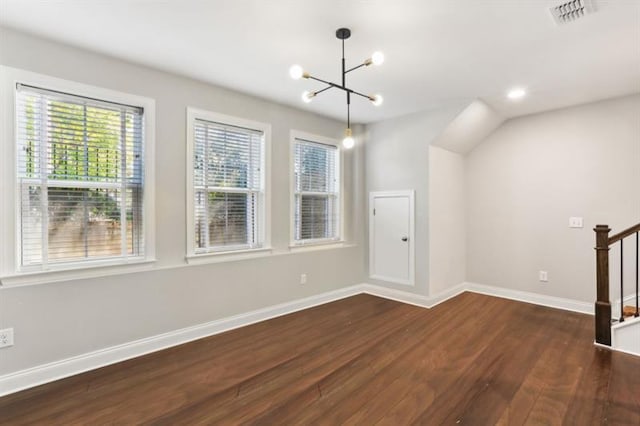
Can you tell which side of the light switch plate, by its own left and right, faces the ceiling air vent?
front

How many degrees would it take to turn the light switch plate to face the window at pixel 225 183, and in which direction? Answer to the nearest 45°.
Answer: approximately 45° to its right

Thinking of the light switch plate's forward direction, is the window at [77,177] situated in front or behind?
in front

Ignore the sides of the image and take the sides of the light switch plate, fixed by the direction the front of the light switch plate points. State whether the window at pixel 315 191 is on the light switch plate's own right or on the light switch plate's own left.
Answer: on the light switch plate's own right

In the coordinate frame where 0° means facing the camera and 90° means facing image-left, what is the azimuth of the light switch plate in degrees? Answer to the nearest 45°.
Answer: approximately 0°

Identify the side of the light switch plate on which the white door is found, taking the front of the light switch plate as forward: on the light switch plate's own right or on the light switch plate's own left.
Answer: on the light switch plate's own right

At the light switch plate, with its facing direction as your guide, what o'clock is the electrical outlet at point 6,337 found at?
The electrical outlet is roughly at 1 o'clock from the light switch plate.
